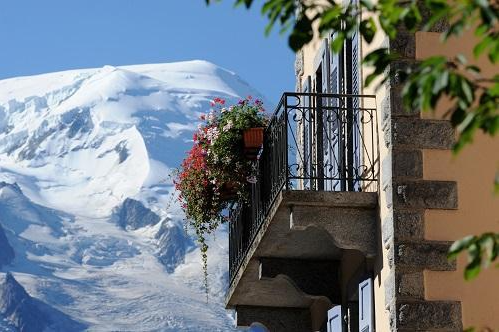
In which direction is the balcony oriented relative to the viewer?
to the viewer's left
